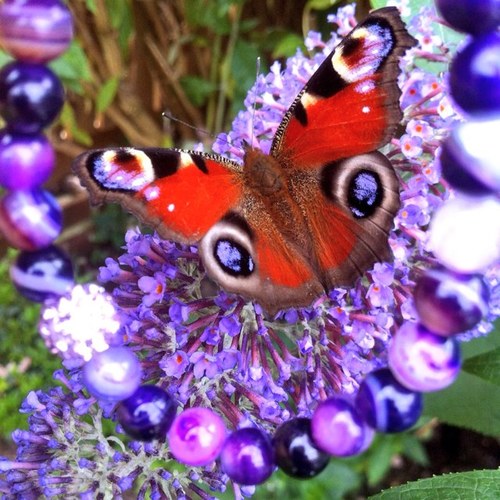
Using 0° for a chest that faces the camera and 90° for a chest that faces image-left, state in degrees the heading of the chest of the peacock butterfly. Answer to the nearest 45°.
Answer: approximately 135°
